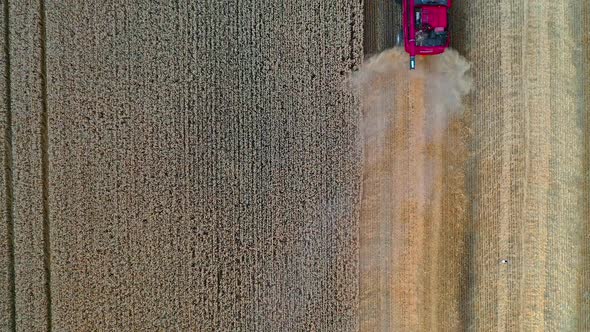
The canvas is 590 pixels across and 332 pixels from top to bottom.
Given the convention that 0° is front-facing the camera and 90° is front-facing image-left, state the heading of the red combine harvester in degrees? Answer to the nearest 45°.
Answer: approximately 180°
